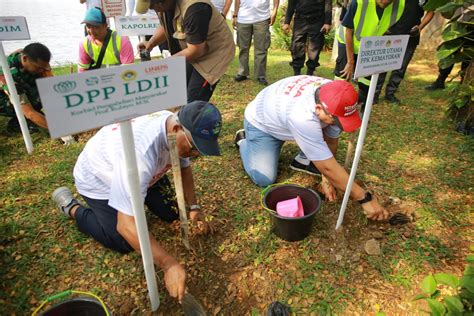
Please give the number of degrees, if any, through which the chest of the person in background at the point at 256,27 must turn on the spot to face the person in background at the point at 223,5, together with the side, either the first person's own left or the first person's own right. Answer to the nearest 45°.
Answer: approximately 90° to the first person's own right

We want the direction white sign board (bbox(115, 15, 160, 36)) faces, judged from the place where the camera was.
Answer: facing the viewer

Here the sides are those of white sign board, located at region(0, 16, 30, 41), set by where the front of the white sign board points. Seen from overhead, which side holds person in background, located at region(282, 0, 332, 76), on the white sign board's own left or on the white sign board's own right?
on the white sign board's own left

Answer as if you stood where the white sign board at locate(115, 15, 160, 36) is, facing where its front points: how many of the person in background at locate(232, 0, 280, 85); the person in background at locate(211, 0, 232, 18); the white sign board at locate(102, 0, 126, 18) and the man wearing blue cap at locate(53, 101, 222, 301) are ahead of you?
1

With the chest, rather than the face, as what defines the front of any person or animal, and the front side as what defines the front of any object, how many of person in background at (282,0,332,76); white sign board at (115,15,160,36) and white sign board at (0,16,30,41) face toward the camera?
3

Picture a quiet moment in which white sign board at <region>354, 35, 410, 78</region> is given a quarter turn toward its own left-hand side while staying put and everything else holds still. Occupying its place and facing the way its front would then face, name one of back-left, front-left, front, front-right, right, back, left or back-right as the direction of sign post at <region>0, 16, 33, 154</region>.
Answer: back-left

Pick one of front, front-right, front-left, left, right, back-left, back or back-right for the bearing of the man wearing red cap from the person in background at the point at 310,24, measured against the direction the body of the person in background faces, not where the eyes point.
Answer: front

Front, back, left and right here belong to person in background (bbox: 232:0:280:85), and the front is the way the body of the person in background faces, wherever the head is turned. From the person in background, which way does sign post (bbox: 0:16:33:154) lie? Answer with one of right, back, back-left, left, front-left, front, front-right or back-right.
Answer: front-right

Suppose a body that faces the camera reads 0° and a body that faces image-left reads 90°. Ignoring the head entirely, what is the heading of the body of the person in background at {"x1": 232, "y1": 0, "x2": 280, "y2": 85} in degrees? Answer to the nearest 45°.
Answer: approximately 0°

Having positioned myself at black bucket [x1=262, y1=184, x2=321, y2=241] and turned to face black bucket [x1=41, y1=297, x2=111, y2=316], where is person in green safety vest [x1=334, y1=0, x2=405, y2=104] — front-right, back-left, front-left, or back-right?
back-right

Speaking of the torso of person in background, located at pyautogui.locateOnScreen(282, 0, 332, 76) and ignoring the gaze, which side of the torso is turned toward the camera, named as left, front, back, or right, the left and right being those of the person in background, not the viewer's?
front

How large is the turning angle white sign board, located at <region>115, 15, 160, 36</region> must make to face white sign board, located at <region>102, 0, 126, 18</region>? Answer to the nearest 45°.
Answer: approximately 180°

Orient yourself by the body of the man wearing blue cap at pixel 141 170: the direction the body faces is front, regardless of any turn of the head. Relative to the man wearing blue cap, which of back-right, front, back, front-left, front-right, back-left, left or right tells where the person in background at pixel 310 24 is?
left

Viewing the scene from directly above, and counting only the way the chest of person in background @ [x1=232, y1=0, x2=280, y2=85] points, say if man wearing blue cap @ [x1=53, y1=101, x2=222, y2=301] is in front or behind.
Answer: in front

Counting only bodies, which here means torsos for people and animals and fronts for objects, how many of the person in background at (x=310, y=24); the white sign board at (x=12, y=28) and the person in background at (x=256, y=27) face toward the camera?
3

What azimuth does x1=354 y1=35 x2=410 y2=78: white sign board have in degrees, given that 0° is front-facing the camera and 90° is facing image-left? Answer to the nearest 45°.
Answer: approximately 315°

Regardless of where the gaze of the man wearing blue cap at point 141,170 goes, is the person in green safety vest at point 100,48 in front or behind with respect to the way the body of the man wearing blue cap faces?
behind

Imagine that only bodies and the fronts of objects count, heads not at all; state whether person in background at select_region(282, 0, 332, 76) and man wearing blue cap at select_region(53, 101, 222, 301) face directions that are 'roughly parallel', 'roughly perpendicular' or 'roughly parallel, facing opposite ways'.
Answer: roughly perpendicular

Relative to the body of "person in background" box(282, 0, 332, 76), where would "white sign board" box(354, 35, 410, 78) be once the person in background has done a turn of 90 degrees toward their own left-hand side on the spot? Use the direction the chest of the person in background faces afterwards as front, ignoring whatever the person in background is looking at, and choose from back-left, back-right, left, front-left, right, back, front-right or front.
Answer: right
